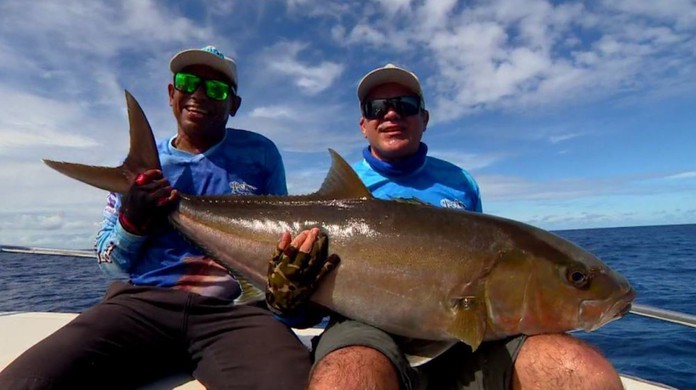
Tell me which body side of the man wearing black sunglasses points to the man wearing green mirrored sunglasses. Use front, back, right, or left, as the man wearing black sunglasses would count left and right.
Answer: right

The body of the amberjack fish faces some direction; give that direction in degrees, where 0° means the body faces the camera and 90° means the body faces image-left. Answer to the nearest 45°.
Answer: approximately 270°

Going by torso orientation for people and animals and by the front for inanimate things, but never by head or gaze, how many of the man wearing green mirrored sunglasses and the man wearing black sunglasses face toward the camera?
2

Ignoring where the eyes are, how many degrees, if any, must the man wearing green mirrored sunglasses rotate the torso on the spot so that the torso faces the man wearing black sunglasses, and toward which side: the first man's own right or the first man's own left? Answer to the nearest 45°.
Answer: approximately 45° to the first man's own left
